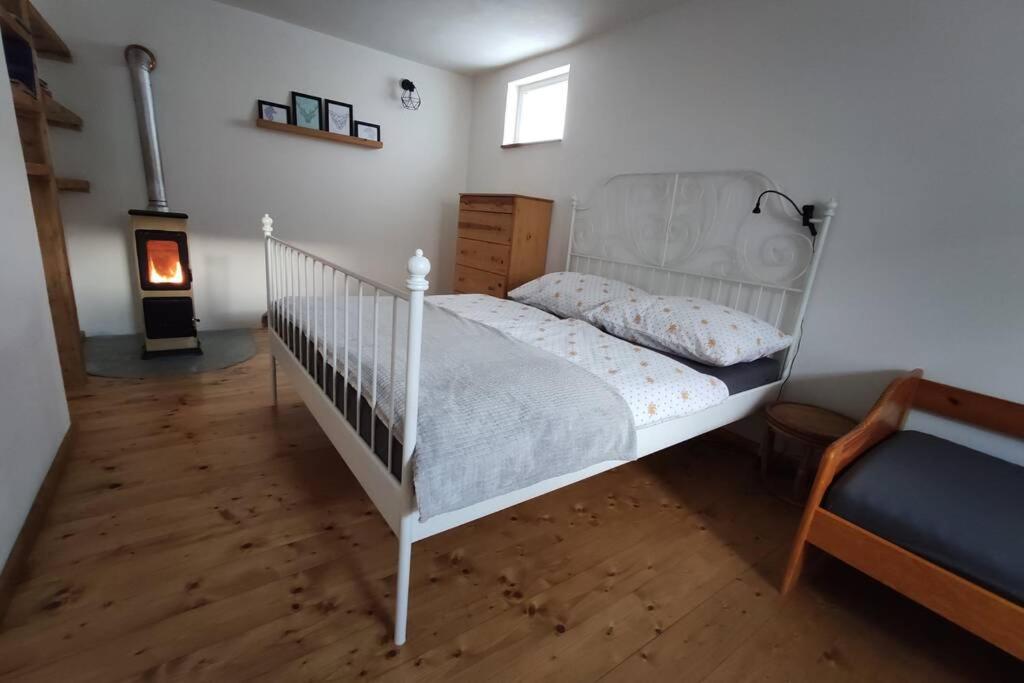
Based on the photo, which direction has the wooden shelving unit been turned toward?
to the viewer's right

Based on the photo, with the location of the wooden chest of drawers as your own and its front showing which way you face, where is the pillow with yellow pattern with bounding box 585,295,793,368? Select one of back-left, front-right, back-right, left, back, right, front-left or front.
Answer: left

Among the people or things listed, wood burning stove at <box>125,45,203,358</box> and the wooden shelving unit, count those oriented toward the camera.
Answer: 1

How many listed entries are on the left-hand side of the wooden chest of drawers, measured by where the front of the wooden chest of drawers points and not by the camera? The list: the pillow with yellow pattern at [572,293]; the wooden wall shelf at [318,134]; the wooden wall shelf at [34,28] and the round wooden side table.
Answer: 2

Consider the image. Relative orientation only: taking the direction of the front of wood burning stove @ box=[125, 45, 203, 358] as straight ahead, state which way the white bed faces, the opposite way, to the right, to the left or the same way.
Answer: to the right

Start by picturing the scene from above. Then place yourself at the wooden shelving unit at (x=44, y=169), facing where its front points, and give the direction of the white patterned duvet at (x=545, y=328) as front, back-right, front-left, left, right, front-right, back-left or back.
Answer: front-right

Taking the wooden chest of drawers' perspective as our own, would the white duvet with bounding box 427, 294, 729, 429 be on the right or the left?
on its left

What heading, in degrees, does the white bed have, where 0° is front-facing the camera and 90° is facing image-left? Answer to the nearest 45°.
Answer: approximately 45°

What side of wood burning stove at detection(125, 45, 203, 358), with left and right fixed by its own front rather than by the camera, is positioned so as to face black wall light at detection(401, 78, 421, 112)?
left

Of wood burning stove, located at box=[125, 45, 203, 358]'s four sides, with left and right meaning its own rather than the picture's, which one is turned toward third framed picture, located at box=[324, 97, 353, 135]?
left

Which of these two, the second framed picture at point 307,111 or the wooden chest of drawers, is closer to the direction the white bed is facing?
the second framed picture

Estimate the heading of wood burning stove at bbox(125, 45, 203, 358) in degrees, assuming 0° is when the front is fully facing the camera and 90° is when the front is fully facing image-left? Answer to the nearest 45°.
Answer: approximately 0°
